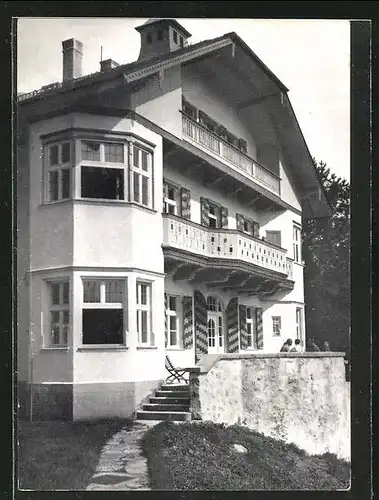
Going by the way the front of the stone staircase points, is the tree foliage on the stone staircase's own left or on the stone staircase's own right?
on the stone staircase's own left

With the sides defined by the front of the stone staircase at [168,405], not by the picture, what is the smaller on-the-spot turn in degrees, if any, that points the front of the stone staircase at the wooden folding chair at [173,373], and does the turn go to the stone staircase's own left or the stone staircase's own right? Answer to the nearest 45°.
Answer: approximately 180°

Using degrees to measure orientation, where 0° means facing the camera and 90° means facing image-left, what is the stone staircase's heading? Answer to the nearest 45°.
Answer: approximately 0°
